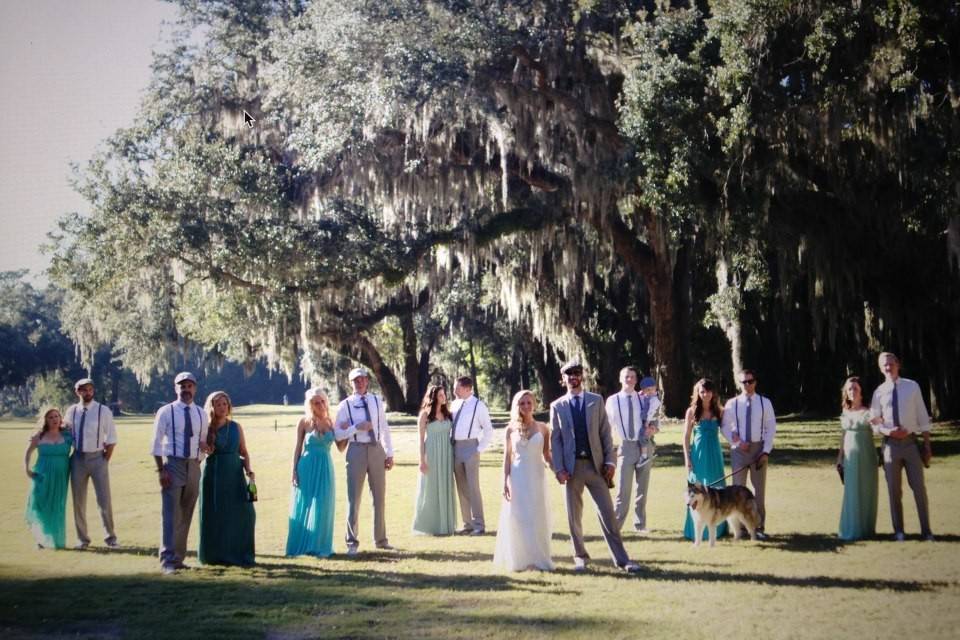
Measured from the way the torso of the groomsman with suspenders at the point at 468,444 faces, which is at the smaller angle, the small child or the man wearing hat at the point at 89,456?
the man wearing hat

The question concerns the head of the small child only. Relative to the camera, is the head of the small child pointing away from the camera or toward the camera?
toward the camera

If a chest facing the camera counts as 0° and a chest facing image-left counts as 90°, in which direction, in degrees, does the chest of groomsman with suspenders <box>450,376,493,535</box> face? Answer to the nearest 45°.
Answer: approximately 45°

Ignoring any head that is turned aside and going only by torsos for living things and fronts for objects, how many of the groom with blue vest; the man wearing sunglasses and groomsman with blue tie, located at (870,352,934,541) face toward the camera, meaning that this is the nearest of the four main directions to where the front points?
3

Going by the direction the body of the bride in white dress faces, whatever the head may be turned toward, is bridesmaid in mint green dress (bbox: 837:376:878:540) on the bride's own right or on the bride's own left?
on the bride's own left

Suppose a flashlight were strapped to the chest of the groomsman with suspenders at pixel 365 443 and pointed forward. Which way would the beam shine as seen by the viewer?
toward the camera

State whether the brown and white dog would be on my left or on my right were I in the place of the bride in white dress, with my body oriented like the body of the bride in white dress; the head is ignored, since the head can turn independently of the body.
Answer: on my left

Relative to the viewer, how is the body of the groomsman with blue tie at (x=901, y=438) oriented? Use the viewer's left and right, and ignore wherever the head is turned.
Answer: facing the viewer

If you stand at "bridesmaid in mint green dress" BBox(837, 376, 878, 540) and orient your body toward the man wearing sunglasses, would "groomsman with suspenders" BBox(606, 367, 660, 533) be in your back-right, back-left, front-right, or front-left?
front-right

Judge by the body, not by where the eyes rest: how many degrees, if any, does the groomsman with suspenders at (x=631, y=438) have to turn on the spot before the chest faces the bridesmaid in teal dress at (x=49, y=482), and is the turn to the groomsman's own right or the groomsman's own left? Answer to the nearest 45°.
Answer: approximately 90° to the groomsman's own right

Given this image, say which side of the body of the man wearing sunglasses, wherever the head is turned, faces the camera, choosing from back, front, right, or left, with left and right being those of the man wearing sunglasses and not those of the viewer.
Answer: front

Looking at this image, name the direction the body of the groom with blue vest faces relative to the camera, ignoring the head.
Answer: toward the camera

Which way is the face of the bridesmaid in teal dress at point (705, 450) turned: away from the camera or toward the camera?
toward the camera

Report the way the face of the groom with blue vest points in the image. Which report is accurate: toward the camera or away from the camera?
toward the camera
